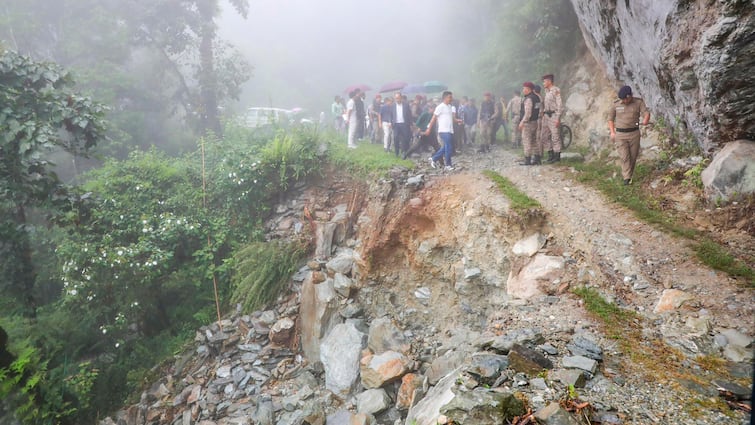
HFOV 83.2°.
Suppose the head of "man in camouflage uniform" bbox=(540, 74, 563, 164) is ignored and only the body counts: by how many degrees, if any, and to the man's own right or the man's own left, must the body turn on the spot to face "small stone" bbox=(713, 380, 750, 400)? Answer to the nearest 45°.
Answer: approximately 45° to the man's own left

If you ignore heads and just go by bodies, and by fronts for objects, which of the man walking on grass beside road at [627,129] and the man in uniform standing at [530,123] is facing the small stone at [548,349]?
the man walking on grass beside road at [627,129]

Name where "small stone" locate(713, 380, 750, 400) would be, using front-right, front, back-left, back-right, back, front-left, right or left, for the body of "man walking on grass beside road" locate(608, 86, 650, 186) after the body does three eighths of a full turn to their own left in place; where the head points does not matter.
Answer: back-right

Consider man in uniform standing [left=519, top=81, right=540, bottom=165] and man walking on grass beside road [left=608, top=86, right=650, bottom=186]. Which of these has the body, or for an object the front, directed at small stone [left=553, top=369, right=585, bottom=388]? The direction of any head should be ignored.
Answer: man walking on grass beside road [left=608, top=86, right=650, bottom=186]

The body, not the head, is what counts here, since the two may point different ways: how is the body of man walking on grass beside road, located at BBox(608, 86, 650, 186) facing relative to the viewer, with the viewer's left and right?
facing the viewer

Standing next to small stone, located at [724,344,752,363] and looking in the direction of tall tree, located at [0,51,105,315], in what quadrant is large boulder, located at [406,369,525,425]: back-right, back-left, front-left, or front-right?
front-left

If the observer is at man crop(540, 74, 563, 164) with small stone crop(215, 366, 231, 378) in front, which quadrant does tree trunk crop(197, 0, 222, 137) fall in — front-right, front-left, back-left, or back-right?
front-right

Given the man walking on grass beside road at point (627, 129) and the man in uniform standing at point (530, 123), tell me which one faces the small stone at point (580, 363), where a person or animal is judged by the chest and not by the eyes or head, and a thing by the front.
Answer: the man walking on grass beside road at point (627, 129)

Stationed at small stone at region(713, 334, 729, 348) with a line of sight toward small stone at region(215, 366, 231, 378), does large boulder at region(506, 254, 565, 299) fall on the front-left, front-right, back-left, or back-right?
front-right

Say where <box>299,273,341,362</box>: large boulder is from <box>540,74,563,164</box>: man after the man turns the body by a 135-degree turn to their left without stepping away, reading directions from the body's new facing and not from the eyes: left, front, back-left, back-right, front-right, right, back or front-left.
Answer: back-right

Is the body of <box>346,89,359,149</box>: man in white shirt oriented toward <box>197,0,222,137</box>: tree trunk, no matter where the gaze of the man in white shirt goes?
no

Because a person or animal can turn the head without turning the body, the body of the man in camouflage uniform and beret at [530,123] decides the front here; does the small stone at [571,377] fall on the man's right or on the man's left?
on the man's left

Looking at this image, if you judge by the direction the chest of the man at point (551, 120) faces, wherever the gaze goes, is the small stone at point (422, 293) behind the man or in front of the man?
in front
